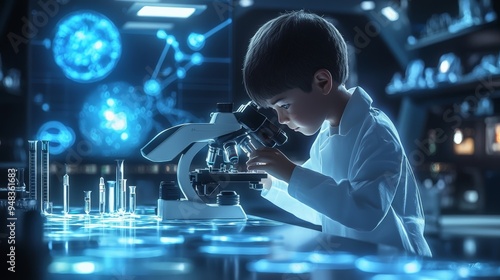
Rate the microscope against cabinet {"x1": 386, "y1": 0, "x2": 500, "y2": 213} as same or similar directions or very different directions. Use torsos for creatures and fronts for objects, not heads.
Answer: very different directions

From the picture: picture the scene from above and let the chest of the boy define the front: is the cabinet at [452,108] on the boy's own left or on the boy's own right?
on the boy's own right

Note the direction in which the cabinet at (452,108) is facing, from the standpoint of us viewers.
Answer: facing the viewer and to the left of the viewer

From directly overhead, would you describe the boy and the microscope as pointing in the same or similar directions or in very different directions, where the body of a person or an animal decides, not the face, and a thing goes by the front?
very different directions

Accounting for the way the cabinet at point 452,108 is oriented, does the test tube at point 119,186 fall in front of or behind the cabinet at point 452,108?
in front

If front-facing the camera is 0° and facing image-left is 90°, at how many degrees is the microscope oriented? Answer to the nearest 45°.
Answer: approximately 270°

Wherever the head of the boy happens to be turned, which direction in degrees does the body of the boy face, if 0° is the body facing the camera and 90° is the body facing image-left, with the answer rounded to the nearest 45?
approximately 90°

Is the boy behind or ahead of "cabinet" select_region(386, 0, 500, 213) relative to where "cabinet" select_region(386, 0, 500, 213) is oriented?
ahead

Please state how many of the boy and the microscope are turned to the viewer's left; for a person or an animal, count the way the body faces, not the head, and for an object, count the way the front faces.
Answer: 1
